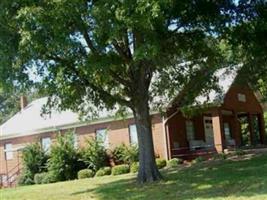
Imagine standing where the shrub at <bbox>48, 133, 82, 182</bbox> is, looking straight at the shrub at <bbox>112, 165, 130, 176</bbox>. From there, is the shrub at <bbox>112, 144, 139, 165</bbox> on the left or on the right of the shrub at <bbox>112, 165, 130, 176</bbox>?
left

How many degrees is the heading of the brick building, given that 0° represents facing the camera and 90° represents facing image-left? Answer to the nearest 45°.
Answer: approximately 315°
